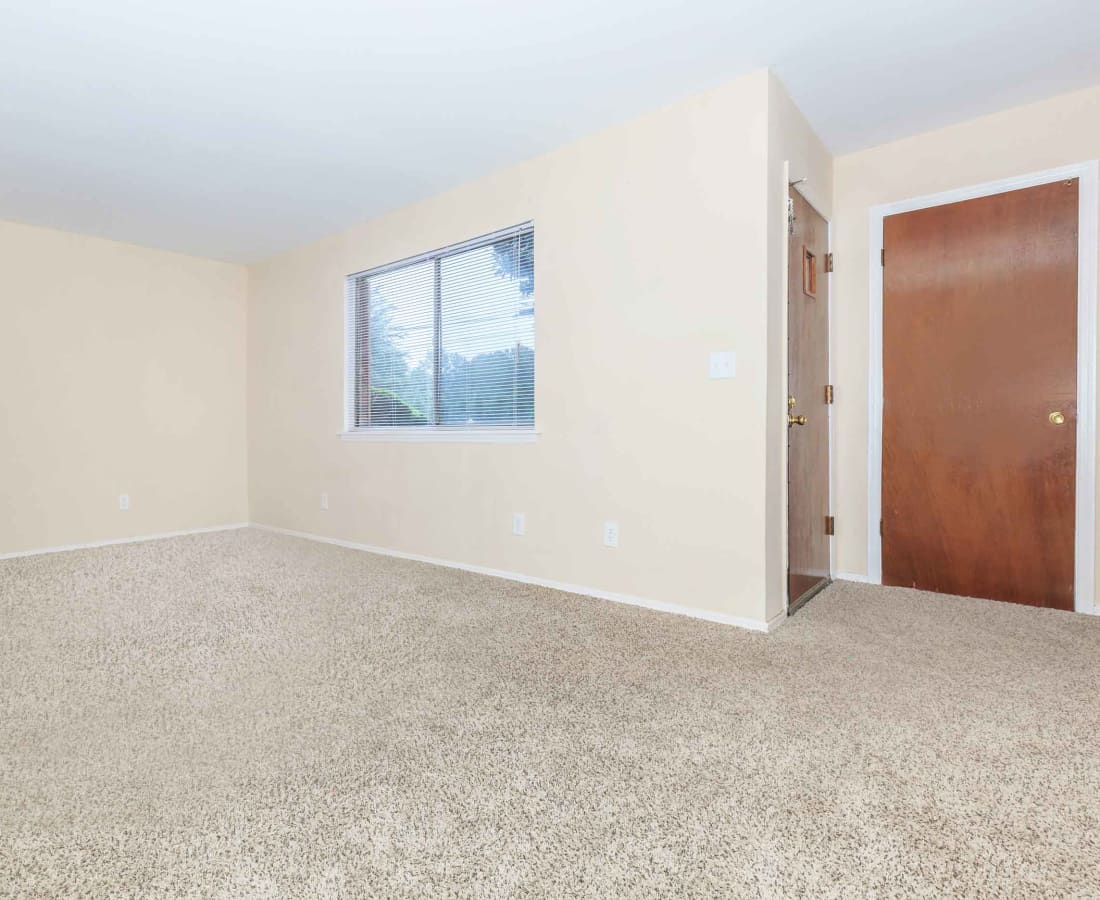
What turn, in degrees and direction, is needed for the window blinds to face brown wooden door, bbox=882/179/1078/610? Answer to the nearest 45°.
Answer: approximately 90° to its left

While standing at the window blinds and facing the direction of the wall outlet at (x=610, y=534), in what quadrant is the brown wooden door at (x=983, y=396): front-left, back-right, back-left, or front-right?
front-left

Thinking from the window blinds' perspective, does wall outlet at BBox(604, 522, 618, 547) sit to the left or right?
on its left

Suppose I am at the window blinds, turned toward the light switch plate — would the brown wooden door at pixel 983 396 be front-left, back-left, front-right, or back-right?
front-left

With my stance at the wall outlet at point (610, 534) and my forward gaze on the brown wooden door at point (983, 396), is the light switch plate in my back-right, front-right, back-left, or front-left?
front-right

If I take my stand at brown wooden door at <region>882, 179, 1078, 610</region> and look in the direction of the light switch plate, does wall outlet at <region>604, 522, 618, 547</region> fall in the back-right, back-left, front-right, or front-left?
front-right

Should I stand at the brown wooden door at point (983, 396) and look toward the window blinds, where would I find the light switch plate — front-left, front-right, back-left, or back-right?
front-left

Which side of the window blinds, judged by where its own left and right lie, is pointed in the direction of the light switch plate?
left
